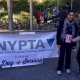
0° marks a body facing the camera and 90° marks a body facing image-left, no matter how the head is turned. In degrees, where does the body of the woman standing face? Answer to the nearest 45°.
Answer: approximately 0°
